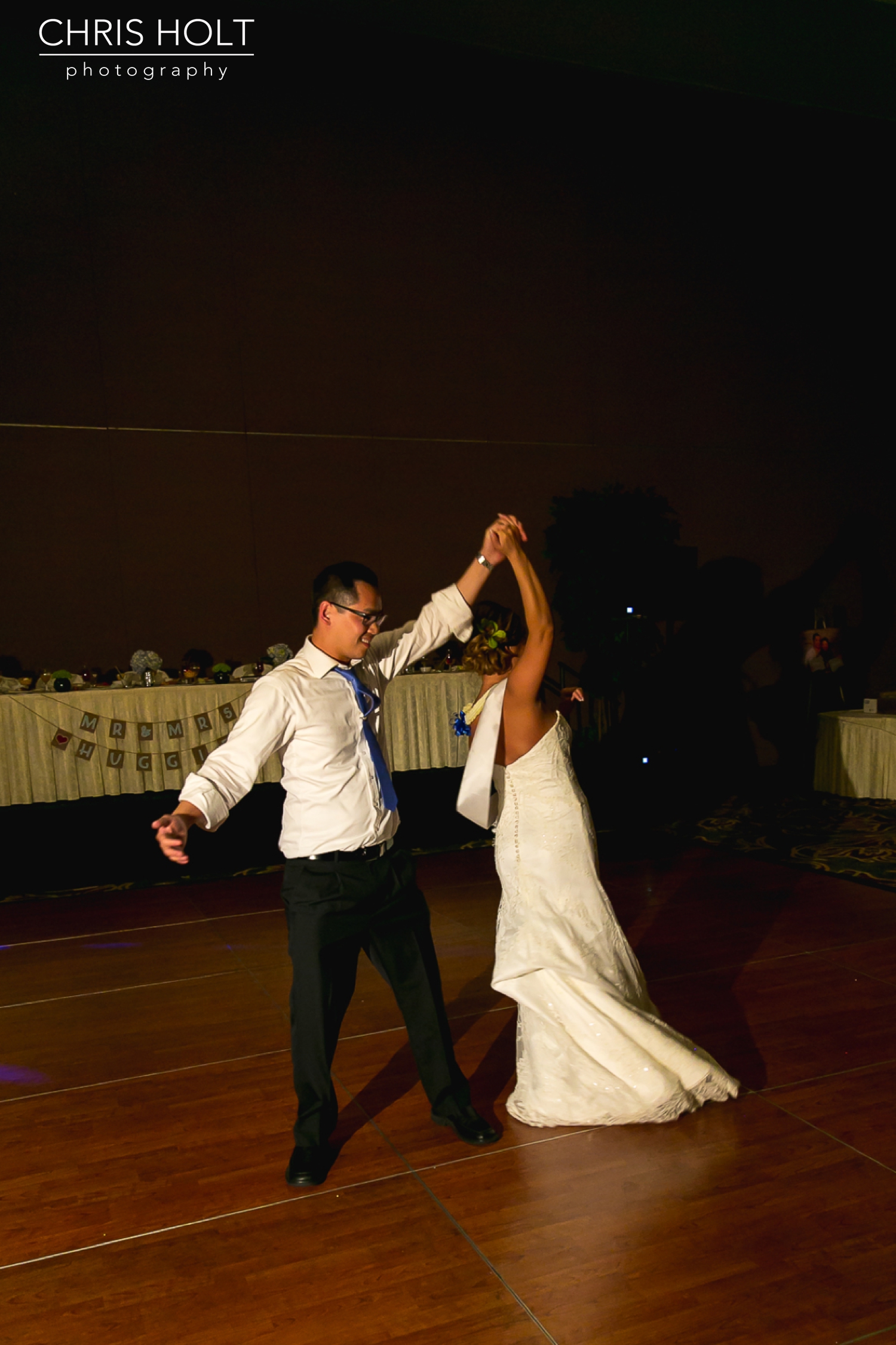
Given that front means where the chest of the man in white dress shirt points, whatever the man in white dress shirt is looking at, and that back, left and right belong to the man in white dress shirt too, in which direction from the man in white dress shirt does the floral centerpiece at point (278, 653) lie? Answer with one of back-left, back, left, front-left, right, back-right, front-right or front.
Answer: back-left

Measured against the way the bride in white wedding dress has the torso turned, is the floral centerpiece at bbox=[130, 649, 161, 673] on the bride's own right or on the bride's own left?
on the bride's own left

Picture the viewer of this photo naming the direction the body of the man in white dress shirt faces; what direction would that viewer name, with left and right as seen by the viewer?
facing the viewer and to the right of the viewer

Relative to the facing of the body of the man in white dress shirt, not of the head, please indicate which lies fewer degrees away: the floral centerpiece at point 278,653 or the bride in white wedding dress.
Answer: the bride in white wedding dress

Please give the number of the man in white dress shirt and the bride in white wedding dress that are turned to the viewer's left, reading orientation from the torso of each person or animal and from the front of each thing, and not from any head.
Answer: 0

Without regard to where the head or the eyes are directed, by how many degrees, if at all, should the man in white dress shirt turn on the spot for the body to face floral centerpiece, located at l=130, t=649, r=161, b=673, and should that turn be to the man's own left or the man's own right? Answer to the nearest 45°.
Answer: approximately 135° to the man's own left

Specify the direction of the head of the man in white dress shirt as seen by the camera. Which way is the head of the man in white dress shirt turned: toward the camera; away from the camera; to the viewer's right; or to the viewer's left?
to the viewer's right

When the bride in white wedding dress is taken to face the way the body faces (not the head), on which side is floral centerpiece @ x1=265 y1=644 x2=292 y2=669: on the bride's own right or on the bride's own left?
on the bride's own left
